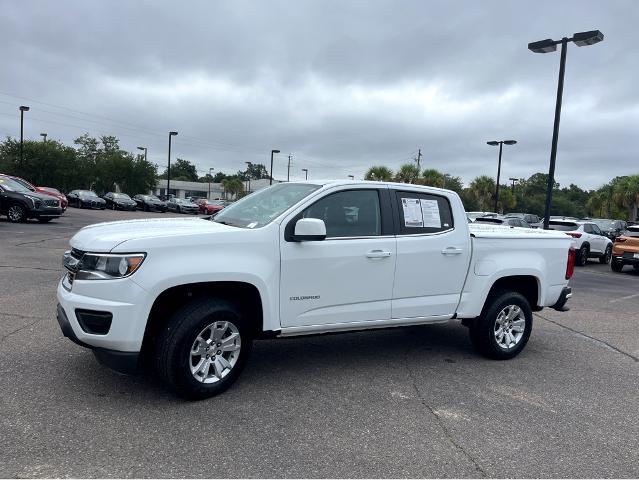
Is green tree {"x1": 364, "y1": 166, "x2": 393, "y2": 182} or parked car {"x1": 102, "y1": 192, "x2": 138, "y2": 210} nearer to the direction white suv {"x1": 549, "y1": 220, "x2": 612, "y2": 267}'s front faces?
the green tree

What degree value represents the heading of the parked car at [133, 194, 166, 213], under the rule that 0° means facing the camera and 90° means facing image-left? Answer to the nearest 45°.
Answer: approximately 315°

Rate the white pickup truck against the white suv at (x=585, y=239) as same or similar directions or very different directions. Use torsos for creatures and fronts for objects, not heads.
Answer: very different directions

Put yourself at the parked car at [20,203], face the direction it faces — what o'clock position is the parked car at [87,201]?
the parked car at [87,201] is roughly at 8 o'clock from the parked car at [20,203].

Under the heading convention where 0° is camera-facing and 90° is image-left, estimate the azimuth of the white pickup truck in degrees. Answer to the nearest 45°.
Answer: approximately 45°

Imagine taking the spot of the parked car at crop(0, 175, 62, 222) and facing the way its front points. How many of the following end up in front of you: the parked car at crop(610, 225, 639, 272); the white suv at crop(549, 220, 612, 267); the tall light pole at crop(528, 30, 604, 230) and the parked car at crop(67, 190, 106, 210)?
3

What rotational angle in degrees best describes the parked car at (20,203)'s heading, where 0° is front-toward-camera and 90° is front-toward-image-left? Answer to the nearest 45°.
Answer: approximately 315°

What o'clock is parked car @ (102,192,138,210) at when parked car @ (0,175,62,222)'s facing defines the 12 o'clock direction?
parked car @ (102,192,138,210) is roughly at 8 o'clock from parked car @ (0,175,62,222).

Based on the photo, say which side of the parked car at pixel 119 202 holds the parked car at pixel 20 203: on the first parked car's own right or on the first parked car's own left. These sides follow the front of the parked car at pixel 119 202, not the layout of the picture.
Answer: on the first parked car's own right

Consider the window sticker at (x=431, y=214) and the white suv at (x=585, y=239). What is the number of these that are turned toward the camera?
1

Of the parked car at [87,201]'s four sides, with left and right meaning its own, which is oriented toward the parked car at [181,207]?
left
